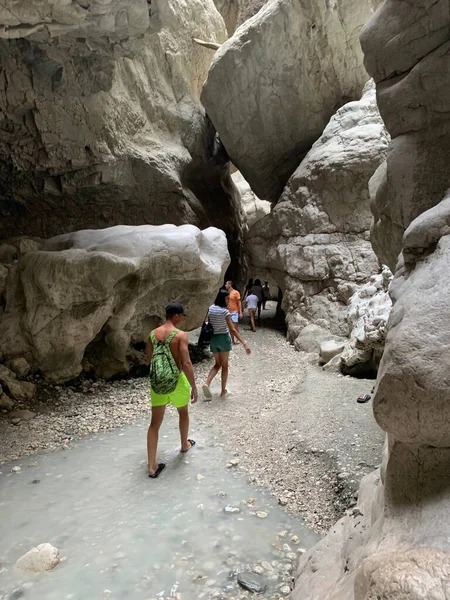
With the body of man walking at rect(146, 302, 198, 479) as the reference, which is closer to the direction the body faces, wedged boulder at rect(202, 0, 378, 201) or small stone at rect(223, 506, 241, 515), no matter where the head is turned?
the wedged boulder

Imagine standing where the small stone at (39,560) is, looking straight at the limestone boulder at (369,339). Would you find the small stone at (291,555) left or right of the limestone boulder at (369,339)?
right

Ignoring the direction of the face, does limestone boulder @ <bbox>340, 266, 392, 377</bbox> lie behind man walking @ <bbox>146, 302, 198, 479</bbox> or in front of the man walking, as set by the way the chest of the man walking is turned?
in front

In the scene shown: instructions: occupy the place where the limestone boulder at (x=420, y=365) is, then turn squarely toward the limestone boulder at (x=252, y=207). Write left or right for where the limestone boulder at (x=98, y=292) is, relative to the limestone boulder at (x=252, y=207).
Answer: left

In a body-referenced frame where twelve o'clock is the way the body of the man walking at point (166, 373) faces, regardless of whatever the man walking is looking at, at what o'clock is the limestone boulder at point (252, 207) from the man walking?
The limestone boulder is roughly at 11 o'clock from the man walking.

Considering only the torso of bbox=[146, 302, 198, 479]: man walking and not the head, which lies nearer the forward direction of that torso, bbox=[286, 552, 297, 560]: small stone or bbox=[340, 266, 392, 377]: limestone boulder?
the limestone boulder

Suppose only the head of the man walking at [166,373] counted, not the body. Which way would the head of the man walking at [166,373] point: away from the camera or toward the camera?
away from the camera

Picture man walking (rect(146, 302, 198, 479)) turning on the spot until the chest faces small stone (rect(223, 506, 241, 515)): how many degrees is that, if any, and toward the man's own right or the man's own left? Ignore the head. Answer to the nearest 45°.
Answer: approximately 90° to the man's own right

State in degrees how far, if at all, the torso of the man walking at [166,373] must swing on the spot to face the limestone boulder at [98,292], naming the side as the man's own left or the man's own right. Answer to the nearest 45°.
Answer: approximately 45° to the man's own left

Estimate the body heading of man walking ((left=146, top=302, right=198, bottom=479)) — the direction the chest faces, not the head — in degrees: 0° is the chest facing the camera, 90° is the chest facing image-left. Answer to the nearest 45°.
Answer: approximately 225°

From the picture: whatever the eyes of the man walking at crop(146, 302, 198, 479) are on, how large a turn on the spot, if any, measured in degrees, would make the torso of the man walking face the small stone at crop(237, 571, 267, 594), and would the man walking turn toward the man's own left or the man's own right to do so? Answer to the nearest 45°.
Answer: approximately 135° to the man's own right
